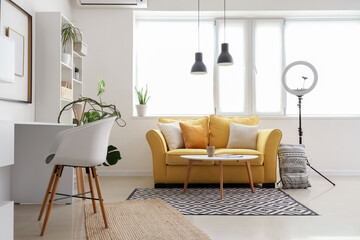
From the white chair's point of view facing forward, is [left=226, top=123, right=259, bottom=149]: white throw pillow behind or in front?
behind

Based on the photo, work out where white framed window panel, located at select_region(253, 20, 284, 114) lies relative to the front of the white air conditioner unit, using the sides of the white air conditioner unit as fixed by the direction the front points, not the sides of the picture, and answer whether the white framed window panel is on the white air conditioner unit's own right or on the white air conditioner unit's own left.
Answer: on the white air conditioner unit's own left

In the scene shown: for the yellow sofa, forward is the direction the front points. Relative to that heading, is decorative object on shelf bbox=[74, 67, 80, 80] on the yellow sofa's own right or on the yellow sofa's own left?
on the yellow sofa's own right

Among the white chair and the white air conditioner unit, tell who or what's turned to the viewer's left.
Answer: the white chair

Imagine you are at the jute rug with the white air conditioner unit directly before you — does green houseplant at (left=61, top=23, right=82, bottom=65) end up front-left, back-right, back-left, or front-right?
front-left

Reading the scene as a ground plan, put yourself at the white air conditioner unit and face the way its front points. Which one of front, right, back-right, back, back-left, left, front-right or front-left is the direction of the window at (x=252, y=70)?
left

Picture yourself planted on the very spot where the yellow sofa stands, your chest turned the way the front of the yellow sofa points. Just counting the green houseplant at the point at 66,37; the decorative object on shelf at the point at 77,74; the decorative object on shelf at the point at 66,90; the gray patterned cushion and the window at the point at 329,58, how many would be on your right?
3

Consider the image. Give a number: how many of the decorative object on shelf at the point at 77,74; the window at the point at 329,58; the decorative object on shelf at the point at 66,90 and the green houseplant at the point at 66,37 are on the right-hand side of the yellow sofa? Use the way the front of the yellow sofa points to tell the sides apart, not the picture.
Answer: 3

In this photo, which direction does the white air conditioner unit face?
toward the camera

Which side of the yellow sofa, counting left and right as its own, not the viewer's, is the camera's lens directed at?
front

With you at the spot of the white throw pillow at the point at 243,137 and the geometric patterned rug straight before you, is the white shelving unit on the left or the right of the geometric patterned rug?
right

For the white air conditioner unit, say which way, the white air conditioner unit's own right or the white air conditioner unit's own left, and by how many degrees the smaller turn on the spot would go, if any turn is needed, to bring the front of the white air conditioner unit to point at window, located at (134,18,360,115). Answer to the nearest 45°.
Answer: approximately 90° to the white air conditioner unit's own left

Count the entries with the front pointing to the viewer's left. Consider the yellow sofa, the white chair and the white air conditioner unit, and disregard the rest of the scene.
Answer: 1

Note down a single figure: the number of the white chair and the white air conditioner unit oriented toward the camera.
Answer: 1

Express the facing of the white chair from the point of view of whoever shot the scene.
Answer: facing to the left of the viewer

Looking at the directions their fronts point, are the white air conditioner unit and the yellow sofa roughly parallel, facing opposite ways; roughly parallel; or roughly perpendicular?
roughly parallel

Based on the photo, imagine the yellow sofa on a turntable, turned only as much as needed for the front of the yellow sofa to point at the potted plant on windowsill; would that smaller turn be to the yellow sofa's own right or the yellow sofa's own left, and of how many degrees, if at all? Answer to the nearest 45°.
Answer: approximately 135° to the yellow sofa's own right
